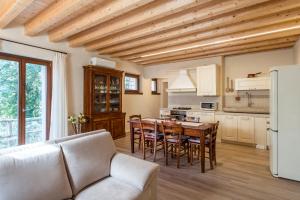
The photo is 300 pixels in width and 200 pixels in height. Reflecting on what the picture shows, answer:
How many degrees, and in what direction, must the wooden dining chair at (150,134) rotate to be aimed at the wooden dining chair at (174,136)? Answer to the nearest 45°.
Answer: approximately 90° to its right

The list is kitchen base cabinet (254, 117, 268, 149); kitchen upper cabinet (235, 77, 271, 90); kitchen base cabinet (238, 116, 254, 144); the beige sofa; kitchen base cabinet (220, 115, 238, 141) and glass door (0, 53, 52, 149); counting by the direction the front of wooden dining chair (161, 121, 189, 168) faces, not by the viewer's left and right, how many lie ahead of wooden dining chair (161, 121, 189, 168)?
4

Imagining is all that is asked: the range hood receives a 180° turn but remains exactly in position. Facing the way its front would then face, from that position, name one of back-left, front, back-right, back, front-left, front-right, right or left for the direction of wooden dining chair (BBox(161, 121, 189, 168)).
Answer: back

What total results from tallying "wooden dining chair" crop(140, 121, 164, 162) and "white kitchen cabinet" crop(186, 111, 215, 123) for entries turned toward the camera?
1

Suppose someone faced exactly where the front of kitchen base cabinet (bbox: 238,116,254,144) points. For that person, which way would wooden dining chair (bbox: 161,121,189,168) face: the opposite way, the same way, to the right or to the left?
the opposite way

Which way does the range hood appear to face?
toward the camera

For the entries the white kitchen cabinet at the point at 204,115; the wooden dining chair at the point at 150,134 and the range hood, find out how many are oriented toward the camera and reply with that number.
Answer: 2

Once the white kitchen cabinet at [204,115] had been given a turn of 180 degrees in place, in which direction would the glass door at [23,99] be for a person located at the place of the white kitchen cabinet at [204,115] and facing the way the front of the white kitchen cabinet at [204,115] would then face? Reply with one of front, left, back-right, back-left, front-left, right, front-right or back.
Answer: back-left

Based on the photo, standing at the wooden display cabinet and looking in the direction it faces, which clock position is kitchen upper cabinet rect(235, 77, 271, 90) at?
The kitchen upper cabinet is roughly at 11 o'clock from the wooden display cabinet.

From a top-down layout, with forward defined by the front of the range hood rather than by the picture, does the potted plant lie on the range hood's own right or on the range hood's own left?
on the range hood's own right

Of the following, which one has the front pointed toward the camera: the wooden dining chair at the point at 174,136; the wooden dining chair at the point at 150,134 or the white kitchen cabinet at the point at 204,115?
the white kitchen cabinet

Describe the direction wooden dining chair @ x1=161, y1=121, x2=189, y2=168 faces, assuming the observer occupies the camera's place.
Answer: facing away from the viewer and to the right of the viewer

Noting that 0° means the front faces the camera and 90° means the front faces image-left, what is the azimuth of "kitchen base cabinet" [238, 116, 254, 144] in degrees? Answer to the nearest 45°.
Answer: approximately 45°

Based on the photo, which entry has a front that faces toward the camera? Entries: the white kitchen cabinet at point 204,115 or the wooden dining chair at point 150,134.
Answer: the white kitchen cabinet

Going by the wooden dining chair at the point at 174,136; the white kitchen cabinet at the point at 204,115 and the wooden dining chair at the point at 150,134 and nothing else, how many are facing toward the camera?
1

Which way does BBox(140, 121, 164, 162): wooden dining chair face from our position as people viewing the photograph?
facing away from the viewer and to the right of the viewer

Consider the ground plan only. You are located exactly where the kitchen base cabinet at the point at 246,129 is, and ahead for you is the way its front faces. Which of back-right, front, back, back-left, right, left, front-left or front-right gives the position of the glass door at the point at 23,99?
front

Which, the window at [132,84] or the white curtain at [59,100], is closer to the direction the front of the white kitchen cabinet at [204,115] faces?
the white curtain

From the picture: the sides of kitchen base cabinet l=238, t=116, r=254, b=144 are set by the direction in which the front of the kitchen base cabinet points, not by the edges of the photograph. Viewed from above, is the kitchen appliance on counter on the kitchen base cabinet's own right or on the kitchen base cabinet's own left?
on the kitchen base cabinet's own right
